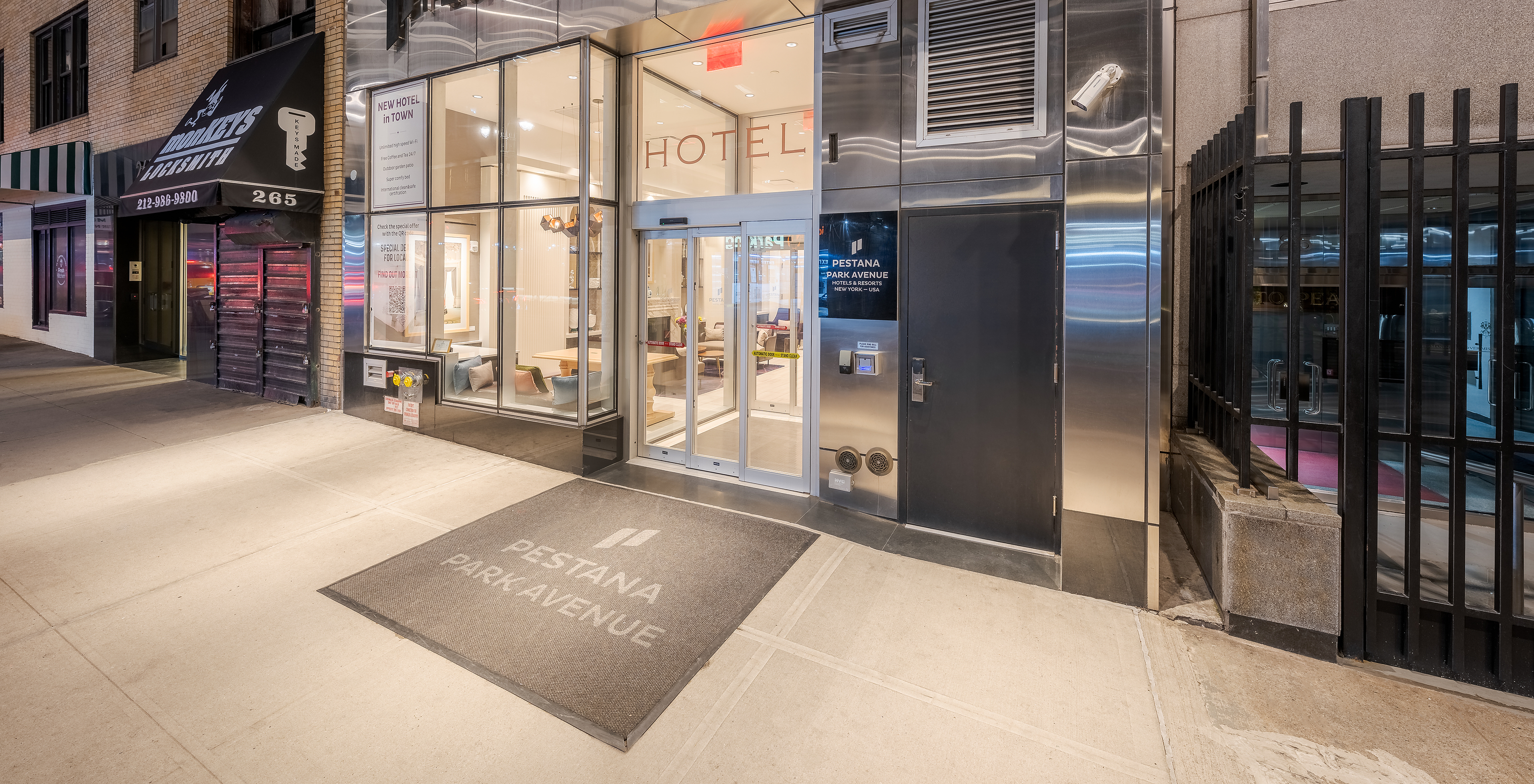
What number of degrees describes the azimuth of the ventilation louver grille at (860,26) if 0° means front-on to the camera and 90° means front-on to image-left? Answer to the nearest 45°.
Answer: approximately 45°

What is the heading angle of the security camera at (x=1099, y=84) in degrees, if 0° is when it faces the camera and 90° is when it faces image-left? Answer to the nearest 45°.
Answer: approximately 45°
